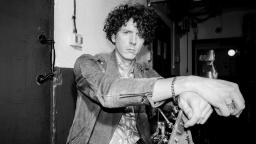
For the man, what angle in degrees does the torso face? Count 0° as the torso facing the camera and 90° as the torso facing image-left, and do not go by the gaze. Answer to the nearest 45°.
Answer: approximately 315°

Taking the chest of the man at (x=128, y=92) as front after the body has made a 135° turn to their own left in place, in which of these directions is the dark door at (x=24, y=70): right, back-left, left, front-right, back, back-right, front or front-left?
left
